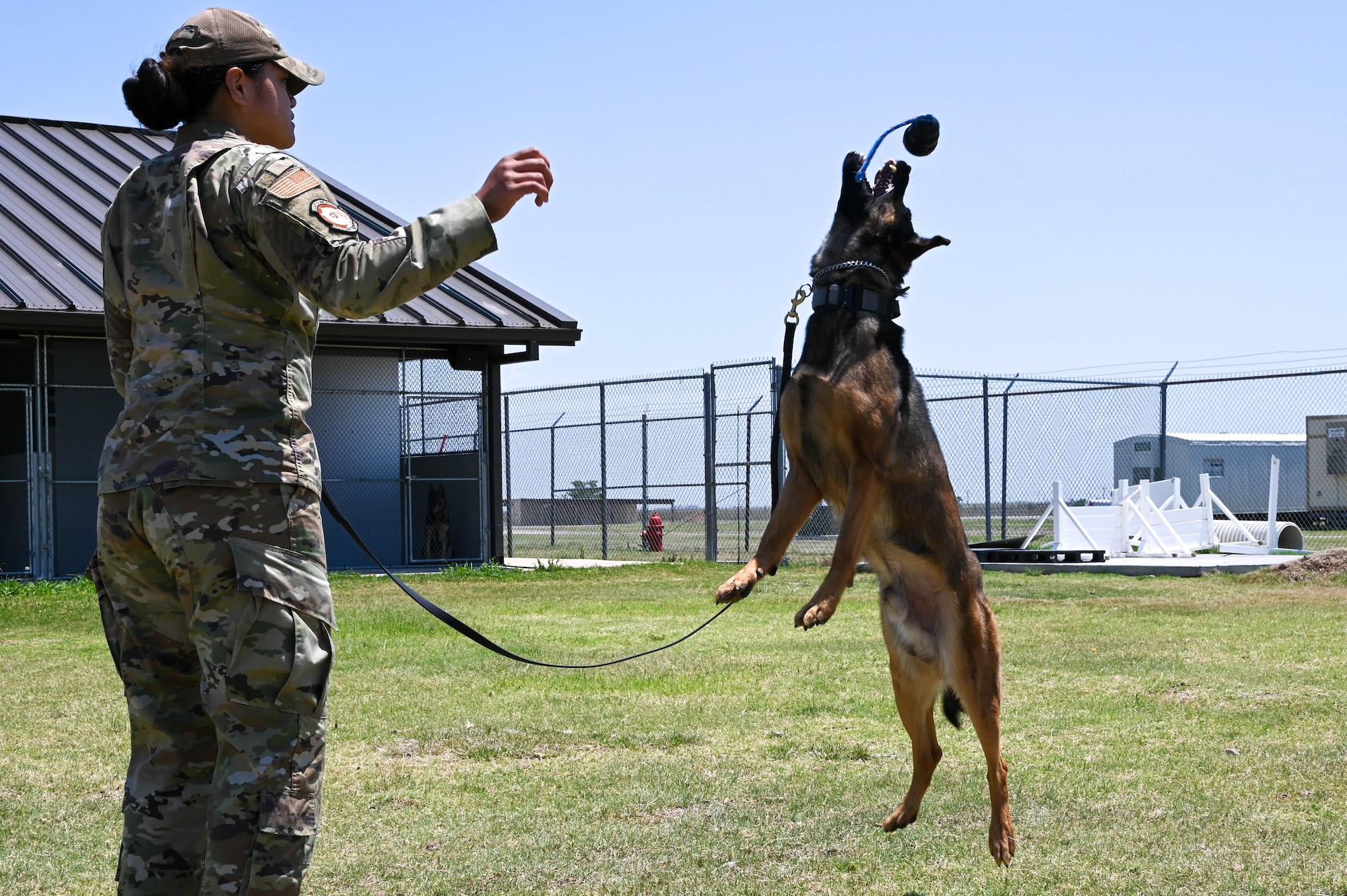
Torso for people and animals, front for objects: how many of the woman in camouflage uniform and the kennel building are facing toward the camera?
1

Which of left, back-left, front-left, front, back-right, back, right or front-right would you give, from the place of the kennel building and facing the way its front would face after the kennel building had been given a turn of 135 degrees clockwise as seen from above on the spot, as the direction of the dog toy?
back-left

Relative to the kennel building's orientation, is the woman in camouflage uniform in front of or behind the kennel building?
in front

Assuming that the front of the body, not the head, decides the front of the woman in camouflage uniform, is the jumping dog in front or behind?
in front

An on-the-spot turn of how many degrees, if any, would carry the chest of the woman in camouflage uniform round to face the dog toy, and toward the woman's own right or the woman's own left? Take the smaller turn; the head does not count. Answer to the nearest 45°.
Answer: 0° — they already face it

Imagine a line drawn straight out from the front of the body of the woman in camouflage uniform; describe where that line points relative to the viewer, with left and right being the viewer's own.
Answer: facing away from the viewer and to the right of the viewer

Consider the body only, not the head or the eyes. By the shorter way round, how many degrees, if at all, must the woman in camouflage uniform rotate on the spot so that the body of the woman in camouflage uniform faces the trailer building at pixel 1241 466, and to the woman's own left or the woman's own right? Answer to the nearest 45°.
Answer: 0° — they already face it

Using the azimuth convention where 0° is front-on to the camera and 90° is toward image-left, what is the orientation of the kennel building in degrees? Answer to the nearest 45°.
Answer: approximately 0°

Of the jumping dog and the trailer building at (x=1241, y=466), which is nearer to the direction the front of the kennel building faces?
the jumping dog
